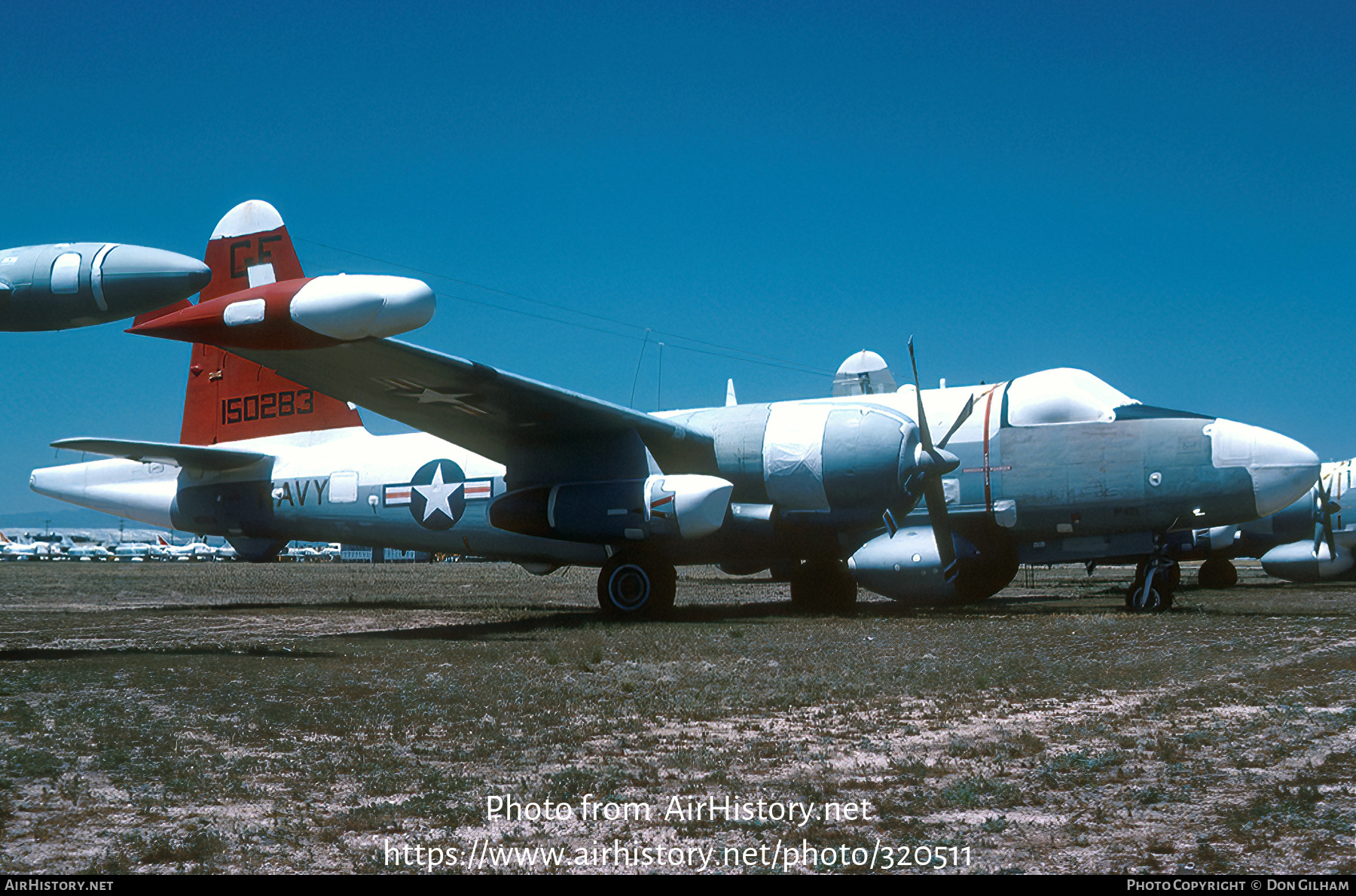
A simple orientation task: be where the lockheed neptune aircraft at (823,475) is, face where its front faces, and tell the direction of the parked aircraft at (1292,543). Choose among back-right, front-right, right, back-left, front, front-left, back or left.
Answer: left

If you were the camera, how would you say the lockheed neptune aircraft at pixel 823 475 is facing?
facing the viewer and to the right of the viewer
